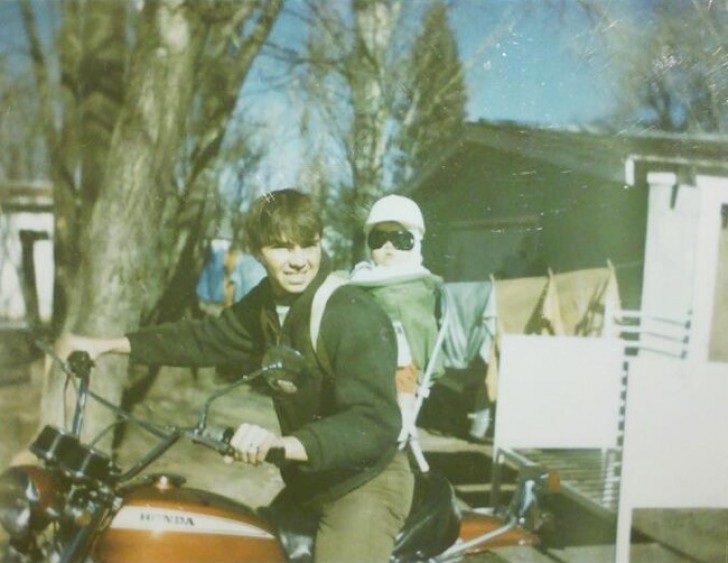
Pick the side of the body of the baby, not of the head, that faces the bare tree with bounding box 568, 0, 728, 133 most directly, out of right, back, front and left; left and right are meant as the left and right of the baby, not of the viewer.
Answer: back

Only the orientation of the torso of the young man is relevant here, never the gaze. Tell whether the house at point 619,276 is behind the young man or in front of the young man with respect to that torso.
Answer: behind

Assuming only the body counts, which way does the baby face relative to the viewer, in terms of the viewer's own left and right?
facing the viewer and to the left of the viewer

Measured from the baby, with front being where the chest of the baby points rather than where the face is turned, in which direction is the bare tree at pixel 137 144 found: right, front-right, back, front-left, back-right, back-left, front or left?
front-right

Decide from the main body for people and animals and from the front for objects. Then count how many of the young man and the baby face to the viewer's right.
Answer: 0
